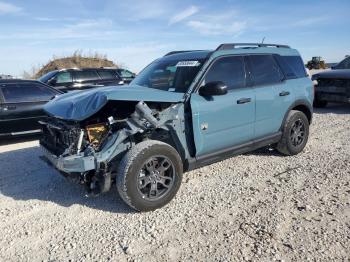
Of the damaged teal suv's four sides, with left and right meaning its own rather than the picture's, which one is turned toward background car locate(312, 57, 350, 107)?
back

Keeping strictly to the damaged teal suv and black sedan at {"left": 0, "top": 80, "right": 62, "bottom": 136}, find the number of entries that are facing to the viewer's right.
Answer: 1

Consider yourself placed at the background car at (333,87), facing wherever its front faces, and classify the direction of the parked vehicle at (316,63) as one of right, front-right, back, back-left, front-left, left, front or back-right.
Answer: back-right

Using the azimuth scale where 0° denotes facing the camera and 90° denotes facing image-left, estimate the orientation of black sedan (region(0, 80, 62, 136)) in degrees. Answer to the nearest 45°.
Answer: approximately 270°

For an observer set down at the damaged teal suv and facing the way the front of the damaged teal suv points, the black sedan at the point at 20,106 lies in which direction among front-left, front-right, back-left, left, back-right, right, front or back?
right

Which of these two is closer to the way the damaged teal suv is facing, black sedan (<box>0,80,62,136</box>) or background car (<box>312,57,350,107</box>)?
the black sedan

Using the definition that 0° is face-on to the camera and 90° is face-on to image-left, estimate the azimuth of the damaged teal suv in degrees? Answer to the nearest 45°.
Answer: approximately 45°

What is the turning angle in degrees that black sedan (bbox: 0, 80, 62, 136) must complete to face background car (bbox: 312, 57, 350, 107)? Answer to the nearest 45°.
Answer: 0° — it already faces it

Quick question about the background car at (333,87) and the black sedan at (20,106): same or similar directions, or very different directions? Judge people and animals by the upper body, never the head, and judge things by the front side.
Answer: very different directions

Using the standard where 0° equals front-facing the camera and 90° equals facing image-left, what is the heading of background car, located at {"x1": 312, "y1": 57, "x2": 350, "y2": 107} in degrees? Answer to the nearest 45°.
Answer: approximately 45°
